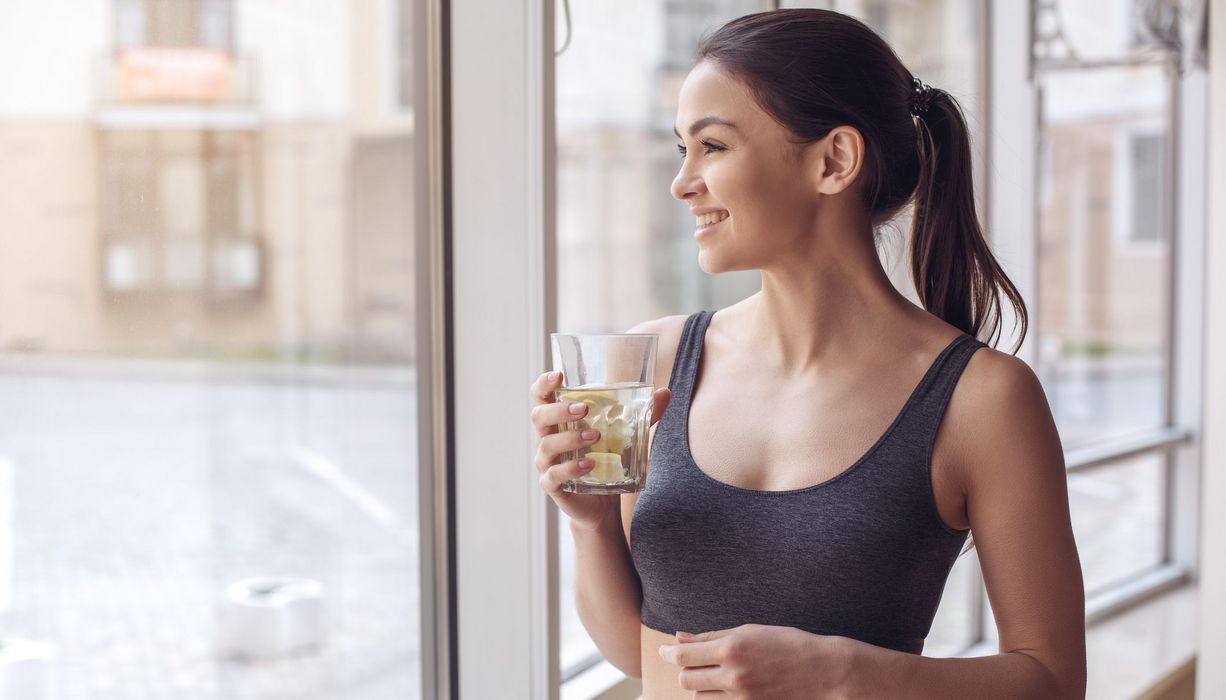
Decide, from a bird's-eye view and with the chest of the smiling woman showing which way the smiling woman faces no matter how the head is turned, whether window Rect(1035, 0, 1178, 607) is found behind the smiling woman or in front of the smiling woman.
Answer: behind

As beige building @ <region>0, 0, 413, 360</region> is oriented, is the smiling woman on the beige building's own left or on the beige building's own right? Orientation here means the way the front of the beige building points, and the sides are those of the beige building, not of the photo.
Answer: on the beige building's own left

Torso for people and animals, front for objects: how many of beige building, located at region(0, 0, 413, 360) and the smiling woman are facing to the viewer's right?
0

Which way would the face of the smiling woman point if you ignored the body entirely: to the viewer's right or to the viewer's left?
to the viewer's left

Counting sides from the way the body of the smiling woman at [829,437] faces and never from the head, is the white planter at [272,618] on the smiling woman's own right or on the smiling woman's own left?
on the smiling woman's own right

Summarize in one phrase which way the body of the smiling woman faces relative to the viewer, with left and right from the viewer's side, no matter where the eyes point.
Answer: facing the viewer and to the left of the viewer

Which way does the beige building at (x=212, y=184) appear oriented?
toward the camera
